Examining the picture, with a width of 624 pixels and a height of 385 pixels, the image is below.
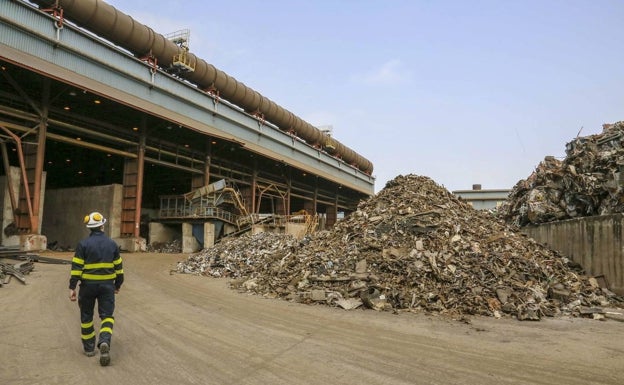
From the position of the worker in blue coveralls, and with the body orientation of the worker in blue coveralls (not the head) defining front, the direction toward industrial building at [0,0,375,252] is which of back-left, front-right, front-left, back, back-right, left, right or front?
front

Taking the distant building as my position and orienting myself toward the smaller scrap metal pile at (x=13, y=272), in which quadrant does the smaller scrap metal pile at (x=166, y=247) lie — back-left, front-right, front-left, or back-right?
front-right

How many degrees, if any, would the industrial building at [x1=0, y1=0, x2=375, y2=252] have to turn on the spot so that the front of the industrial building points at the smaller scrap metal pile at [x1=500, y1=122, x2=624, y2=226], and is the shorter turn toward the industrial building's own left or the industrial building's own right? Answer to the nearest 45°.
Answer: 0° — it already faces it

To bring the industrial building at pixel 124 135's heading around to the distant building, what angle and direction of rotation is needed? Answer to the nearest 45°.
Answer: approximately 45° to its left

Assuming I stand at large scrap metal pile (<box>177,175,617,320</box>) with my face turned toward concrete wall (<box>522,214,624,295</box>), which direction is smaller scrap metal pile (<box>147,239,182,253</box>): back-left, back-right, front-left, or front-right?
back-left

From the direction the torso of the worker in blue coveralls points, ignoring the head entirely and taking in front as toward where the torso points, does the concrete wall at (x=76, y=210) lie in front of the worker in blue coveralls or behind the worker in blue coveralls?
in front

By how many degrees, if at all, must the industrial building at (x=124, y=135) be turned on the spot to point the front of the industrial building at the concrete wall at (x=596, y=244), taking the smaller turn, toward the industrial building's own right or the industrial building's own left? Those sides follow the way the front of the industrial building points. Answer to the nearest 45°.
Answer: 0° — it already faces it

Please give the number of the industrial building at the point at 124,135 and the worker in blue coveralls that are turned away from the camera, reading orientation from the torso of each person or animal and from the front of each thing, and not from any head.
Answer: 1

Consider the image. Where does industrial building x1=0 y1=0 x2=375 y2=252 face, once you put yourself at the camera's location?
facing the viewer and to the right of the viewer

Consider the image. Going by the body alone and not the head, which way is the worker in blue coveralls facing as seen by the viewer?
away from the camera

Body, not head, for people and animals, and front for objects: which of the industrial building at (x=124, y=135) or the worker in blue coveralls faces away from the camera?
the worker in blue coveralls

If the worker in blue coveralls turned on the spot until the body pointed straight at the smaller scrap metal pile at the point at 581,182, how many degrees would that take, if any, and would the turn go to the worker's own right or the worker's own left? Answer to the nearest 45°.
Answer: approximately 90° to the worker's own right

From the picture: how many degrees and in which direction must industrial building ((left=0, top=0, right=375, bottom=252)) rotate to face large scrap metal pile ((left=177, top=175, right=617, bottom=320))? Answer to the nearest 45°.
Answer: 0° — it already faces it

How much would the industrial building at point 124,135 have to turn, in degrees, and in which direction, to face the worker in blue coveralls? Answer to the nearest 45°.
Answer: approximately 45° to its right
